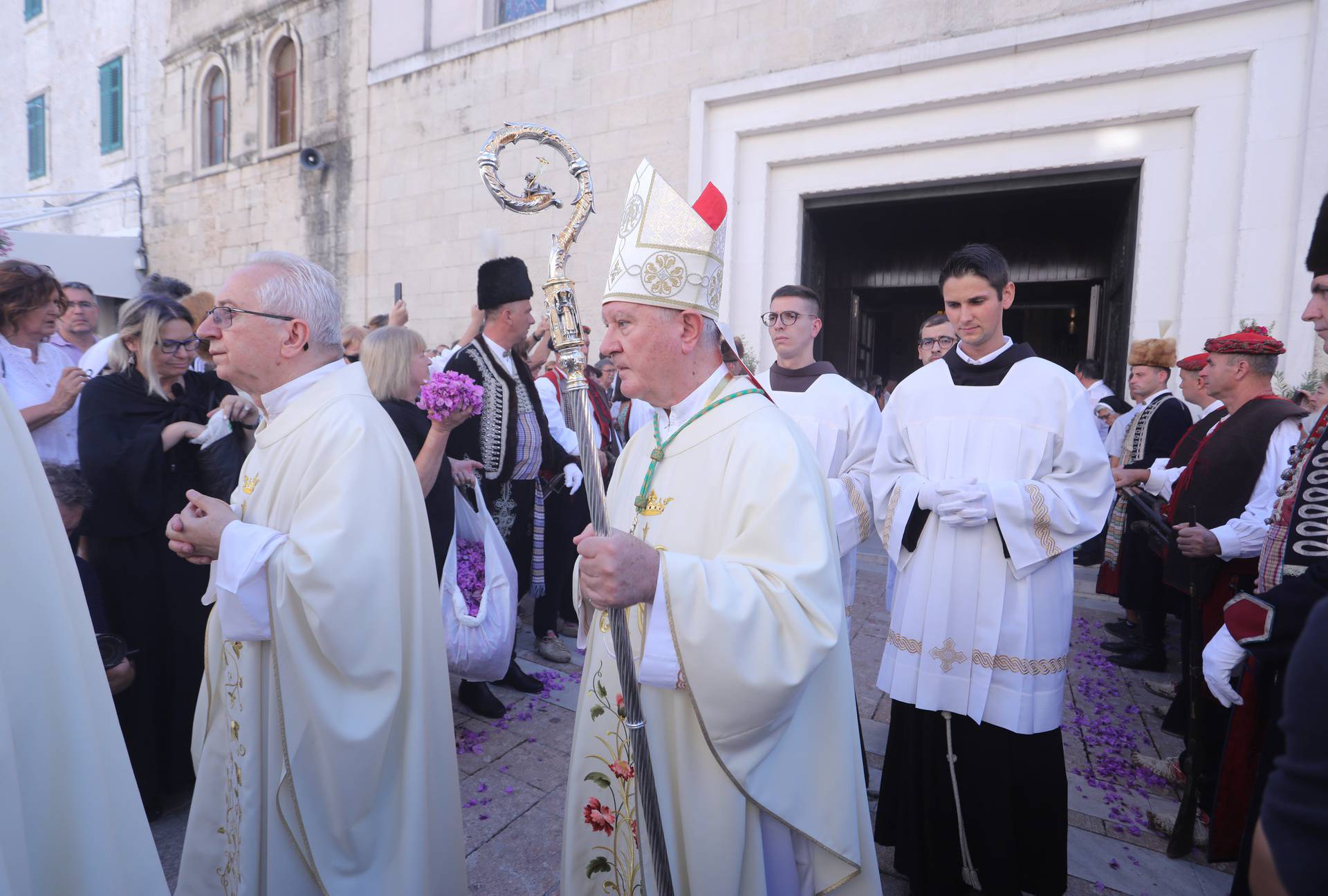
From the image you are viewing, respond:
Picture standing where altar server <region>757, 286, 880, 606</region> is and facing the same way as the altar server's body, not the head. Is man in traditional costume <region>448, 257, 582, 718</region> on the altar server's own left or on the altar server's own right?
on the altar server's own right

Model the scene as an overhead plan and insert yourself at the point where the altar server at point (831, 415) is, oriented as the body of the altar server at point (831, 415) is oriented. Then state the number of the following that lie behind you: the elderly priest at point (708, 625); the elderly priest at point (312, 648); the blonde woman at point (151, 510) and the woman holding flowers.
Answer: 0

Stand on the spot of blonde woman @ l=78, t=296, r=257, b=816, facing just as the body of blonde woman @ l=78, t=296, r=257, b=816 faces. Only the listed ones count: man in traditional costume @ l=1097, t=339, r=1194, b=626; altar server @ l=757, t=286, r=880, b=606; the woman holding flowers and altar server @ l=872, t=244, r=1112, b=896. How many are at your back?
0

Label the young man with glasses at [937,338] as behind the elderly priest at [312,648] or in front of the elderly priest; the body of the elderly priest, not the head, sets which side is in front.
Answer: behind

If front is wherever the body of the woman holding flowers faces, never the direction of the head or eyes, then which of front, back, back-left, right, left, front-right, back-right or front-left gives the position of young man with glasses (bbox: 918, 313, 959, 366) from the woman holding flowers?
front

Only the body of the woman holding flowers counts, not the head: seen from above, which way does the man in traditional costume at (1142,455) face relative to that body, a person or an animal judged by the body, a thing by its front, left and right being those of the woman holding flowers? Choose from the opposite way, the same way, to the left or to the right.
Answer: the opposite way

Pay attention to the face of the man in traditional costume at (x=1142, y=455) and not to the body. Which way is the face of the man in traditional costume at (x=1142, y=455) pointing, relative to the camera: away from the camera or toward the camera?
toward the camera

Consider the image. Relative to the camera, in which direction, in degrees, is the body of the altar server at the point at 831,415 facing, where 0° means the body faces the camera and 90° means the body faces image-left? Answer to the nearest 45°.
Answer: approximately 45°

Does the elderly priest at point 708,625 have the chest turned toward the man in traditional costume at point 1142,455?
no

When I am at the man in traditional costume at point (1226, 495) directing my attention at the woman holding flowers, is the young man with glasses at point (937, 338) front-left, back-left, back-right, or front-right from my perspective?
front-right

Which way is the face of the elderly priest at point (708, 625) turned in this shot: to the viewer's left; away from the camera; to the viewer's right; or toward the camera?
to the viewer's left

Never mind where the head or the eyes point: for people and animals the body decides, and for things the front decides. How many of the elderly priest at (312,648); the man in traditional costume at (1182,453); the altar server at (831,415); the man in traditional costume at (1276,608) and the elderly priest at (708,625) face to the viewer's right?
0

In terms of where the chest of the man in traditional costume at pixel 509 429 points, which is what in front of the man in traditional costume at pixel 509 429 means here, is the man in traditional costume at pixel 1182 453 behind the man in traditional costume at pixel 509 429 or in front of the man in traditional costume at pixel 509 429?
in front

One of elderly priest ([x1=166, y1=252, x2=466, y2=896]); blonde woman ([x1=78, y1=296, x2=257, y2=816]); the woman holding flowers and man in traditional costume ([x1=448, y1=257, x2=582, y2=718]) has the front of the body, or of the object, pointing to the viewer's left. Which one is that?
the elderly priest

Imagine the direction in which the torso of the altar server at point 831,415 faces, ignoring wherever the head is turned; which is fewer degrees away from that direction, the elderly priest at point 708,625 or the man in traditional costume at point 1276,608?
the elderly priest

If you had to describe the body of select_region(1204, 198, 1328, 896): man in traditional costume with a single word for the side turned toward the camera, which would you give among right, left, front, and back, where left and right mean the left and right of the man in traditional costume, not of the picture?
left

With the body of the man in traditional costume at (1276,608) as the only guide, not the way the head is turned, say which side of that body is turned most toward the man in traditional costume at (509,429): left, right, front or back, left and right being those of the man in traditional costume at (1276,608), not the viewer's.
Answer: front

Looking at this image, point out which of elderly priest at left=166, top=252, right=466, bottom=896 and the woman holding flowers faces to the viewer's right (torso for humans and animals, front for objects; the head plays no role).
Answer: the woman holding flowers
